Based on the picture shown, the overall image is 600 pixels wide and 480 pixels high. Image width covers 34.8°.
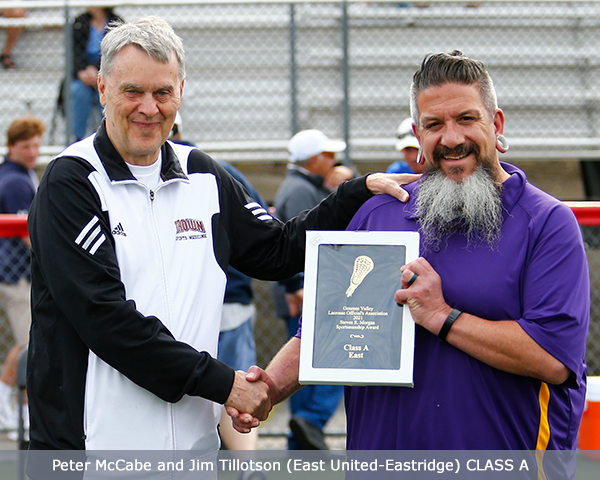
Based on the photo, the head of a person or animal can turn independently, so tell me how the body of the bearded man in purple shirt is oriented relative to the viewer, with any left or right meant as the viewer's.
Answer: facing the viewer and to the left of the viewer

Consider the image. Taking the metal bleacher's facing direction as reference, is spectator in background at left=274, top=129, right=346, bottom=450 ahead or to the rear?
ahead

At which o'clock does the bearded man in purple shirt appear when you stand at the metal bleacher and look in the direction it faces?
The bearded man in purple shirt is roughly at 12 o'clock from the metal bleacher.

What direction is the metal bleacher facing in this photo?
toward the camera

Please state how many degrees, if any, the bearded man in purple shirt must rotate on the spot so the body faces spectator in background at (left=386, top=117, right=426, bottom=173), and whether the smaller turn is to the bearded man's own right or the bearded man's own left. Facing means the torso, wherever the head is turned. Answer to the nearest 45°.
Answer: approximately 135° to the bearded man's own right

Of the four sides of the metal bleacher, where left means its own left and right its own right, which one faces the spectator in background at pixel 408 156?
front
